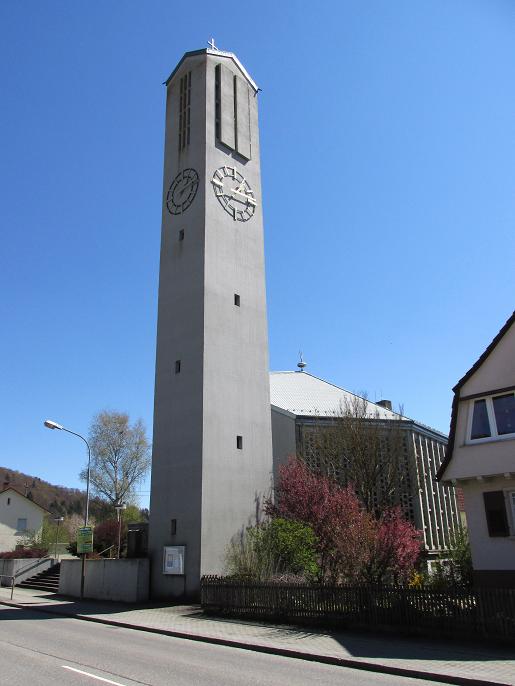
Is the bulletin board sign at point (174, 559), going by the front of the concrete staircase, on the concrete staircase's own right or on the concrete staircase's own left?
on the concrete staircase's own left

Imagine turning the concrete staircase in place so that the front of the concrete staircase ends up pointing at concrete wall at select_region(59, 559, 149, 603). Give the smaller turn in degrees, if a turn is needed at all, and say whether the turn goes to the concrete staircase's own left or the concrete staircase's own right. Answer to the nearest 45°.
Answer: approximately 45° to the concrete staircase's own left

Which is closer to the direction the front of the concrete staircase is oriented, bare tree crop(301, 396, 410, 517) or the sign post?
the sign post

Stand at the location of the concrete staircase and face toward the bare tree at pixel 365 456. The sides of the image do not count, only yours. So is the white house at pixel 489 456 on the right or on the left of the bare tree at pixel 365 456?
right

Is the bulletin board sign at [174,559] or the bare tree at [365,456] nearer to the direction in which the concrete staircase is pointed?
the bulletin board sign

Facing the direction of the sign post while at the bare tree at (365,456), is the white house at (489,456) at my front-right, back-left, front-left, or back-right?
front-left

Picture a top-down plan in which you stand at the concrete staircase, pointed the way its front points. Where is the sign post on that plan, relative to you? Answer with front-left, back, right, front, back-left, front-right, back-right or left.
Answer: front-left

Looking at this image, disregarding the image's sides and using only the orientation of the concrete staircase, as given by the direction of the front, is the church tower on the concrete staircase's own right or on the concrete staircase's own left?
on the concrete staircase's own left
